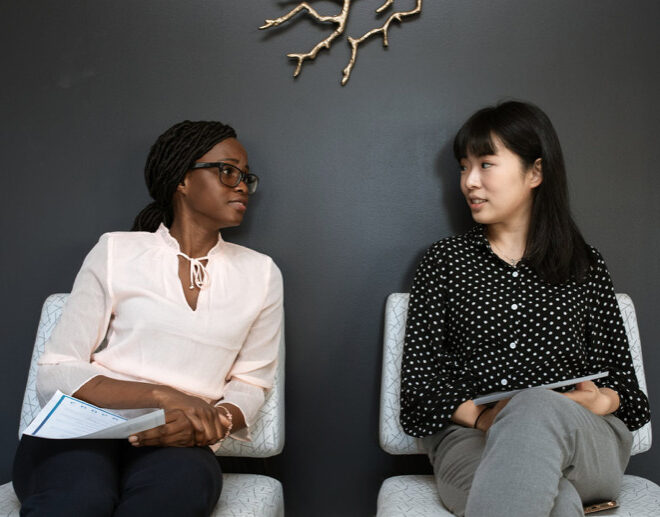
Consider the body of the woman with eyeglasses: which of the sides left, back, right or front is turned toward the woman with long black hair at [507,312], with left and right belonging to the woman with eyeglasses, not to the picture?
left

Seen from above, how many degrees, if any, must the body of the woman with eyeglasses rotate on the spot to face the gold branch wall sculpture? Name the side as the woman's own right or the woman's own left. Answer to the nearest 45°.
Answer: approximately 135° to the woman's own left

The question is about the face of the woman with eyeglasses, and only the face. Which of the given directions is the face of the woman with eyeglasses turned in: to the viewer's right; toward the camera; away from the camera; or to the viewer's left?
to the viewer's right

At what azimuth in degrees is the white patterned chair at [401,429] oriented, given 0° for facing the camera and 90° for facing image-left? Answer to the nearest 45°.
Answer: approximately 0°
